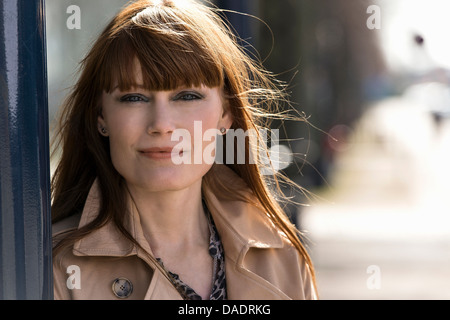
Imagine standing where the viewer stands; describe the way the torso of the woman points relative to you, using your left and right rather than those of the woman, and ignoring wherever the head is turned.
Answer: facing the viewer
